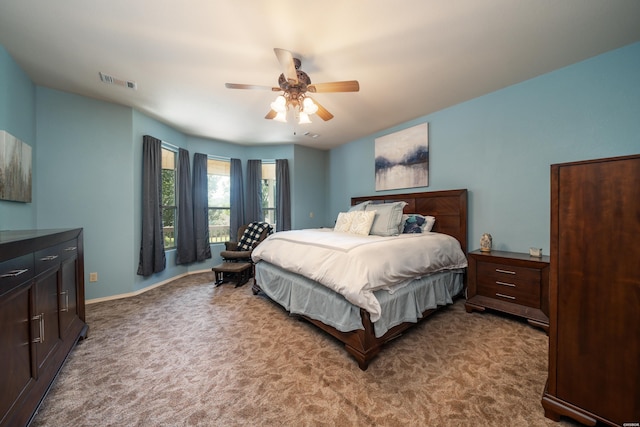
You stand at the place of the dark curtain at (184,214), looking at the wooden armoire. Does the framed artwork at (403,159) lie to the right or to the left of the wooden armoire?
left

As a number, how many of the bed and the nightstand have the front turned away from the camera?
0

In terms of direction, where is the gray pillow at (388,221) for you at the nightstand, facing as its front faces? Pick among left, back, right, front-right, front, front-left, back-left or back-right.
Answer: front-right

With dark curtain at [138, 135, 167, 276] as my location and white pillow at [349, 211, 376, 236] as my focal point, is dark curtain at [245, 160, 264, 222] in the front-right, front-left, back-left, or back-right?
front-left

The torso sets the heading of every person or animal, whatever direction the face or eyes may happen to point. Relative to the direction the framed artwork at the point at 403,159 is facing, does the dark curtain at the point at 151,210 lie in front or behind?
in front

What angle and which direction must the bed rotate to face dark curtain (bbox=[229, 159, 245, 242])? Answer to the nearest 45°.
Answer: approximately 90° to its right

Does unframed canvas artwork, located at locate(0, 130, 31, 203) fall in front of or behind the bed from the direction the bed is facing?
in front

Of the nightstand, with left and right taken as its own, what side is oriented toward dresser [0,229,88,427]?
front

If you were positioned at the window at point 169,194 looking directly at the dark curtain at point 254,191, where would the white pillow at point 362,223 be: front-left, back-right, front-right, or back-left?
front-right

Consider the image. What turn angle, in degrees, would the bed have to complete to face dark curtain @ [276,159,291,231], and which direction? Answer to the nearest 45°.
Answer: approximately 90° to its right

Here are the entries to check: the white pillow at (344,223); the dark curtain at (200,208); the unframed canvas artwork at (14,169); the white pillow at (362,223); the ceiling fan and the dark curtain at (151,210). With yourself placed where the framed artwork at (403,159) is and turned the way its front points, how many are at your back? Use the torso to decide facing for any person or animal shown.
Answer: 0

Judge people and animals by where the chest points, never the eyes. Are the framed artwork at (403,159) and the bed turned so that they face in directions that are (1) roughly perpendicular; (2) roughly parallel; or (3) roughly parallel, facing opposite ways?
roughly parallel

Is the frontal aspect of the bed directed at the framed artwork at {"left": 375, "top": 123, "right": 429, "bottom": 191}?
no

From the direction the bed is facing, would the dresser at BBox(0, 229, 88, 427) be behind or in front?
in front

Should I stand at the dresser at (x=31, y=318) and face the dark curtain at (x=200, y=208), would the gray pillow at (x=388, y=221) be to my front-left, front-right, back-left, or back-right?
front-right

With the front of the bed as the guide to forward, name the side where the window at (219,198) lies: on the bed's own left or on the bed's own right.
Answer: on the bed's own right

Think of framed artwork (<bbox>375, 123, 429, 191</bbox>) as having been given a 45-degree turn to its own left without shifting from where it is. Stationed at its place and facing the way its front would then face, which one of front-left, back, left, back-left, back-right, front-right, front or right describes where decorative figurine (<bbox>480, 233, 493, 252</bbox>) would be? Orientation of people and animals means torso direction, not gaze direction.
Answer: front-left
